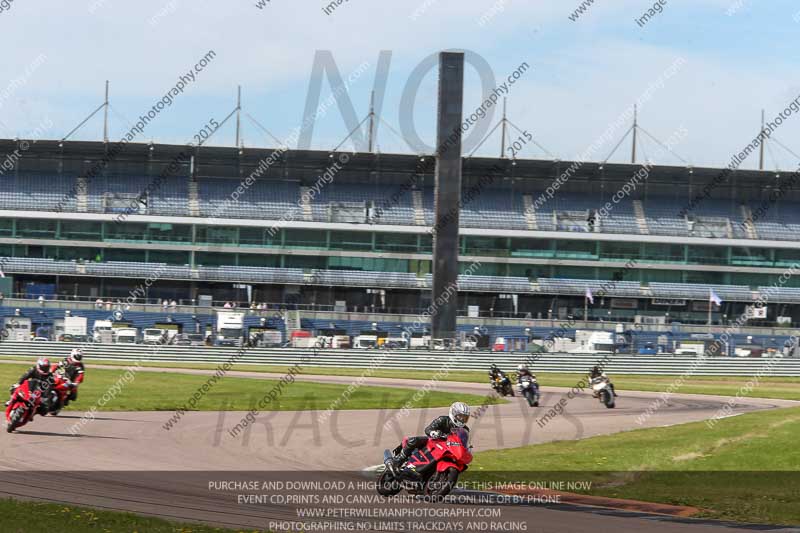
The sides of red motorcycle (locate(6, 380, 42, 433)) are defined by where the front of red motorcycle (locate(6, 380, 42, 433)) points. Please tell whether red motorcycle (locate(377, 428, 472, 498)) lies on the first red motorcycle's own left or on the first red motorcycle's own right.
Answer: on the first red motorcycle's own left

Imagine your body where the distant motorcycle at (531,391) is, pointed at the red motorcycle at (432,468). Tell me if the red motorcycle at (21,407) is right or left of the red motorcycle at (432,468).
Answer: right

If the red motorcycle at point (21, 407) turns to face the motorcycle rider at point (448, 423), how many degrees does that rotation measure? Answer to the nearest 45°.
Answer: approximately 90° to its left

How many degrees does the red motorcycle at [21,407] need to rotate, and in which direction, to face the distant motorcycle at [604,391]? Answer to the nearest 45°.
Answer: approximately 180°

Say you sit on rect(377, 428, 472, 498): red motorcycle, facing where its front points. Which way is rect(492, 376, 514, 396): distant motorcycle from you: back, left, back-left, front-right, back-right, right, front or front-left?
back-left

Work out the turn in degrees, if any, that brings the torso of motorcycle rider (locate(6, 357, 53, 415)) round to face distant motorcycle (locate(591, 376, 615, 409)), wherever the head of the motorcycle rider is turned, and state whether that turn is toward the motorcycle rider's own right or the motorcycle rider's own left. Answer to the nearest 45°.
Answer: approximately 180°

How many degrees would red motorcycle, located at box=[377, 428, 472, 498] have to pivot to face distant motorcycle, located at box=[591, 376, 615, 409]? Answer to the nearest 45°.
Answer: approximately 135° to its left

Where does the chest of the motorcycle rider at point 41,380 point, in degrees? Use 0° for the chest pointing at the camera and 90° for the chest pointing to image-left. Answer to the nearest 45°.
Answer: approximately 45°
